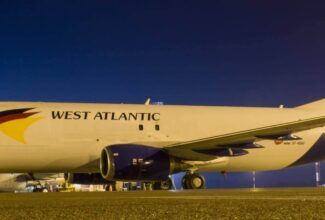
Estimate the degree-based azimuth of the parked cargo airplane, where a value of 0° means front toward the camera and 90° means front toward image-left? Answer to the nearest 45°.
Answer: approximately 90°
